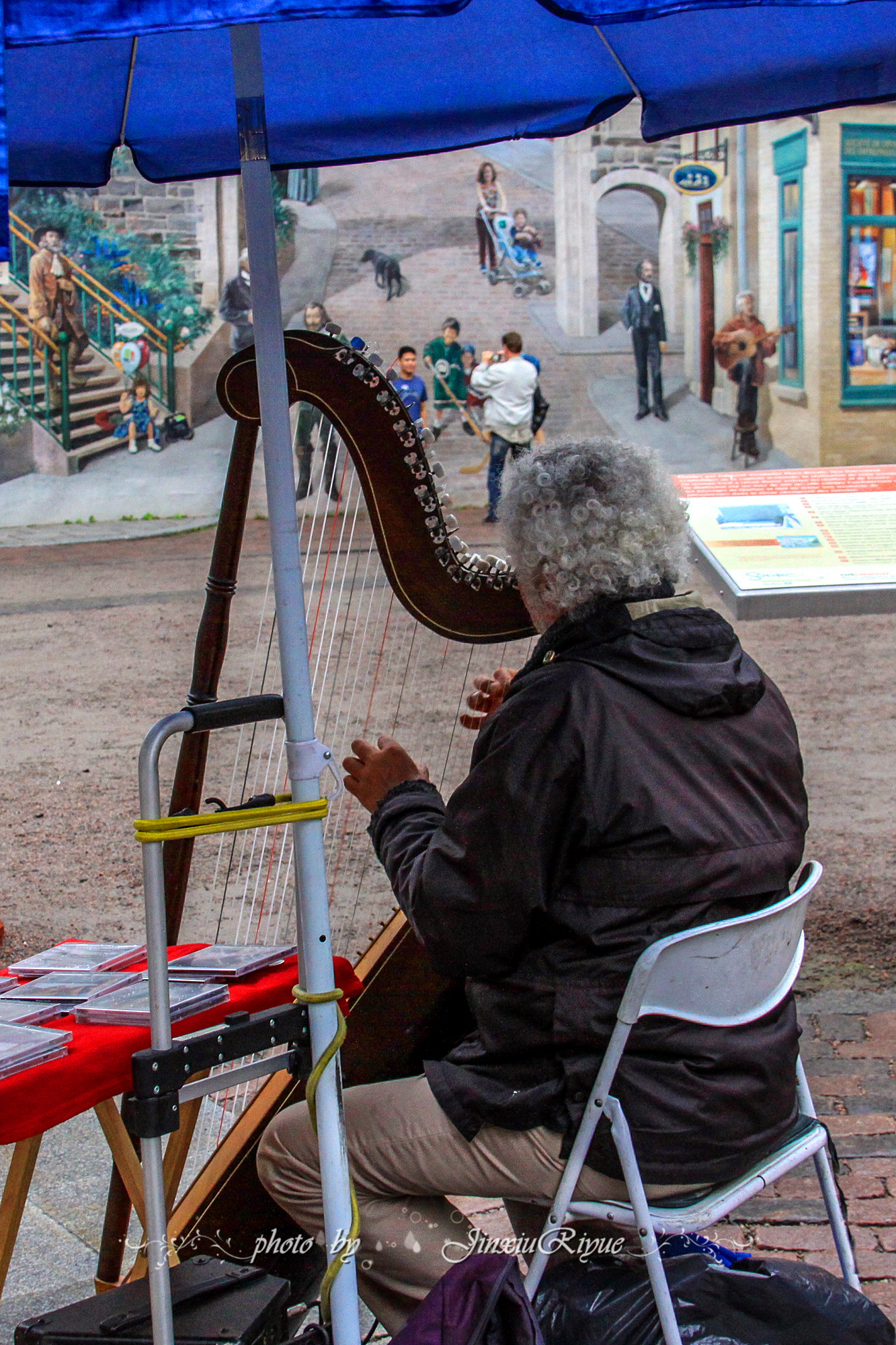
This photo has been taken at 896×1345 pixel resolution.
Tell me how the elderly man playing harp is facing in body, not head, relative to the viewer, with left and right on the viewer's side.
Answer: facing away from the viewer and to the left of the viewer

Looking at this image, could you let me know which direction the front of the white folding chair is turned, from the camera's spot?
facing away from the viewer and to the left of the viewer
